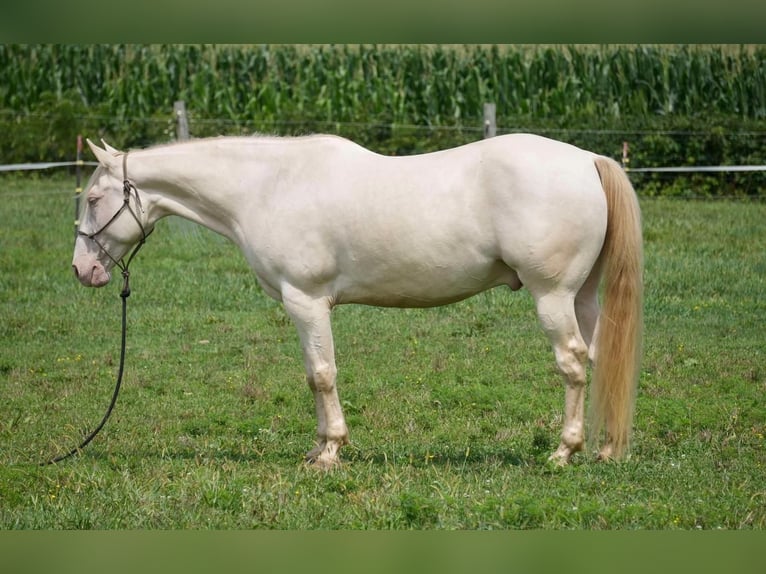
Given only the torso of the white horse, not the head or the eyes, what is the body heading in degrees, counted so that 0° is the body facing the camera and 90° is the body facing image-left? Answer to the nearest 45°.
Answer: approximately 90°

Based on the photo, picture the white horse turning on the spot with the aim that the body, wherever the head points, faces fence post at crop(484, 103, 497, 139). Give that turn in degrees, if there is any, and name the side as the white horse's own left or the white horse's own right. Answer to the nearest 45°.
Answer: approximately 90° to the white horse's own right
